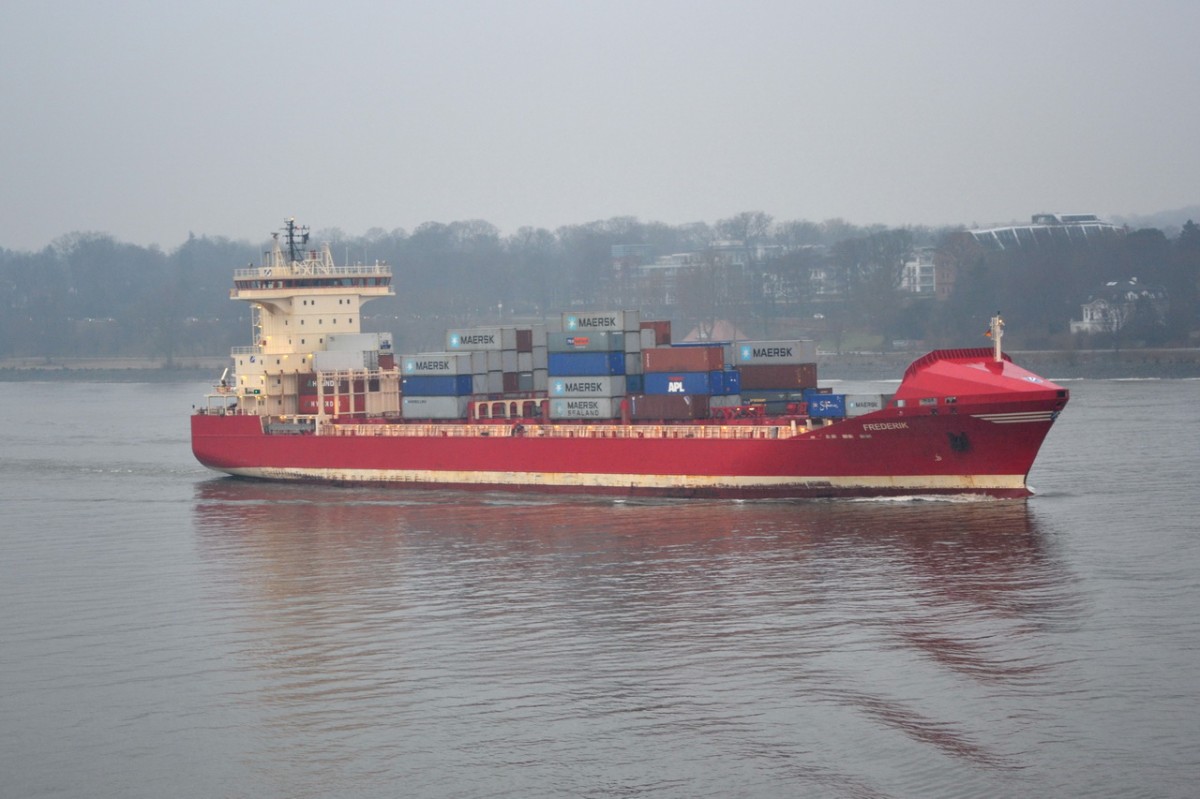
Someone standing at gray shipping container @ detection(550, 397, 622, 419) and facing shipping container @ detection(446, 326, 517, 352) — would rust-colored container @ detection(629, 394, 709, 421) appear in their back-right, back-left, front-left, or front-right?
back-right

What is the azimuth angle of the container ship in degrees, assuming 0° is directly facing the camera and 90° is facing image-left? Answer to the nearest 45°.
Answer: approximately 270°
